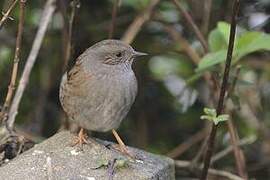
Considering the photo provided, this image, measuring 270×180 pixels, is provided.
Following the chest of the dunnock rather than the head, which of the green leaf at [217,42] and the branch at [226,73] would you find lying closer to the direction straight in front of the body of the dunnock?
the branch

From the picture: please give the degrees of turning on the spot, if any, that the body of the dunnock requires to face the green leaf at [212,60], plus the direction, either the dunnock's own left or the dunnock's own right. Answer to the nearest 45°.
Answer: approximately 45° to the dunnock's own left

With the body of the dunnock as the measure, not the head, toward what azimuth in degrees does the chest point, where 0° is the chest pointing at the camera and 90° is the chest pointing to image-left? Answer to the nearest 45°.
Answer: approximately 315°

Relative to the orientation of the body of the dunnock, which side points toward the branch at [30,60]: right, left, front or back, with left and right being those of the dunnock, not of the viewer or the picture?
back

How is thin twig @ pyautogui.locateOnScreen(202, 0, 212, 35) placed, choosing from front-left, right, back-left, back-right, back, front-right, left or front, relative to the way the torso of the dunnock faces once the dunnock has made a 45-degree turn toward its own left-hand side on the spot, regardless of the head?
front-left

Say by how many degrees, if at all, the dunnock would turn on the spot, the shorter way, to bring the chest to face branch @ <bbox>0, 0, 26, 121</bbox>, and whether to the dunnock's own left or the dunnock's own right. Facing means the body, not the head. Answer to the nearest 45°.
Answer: approximately 135° to the dunnock's own right

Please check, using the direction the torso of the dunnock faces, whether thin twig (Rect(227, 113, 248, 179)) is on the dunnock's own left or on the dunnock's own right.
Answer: on the dunnock's own left
